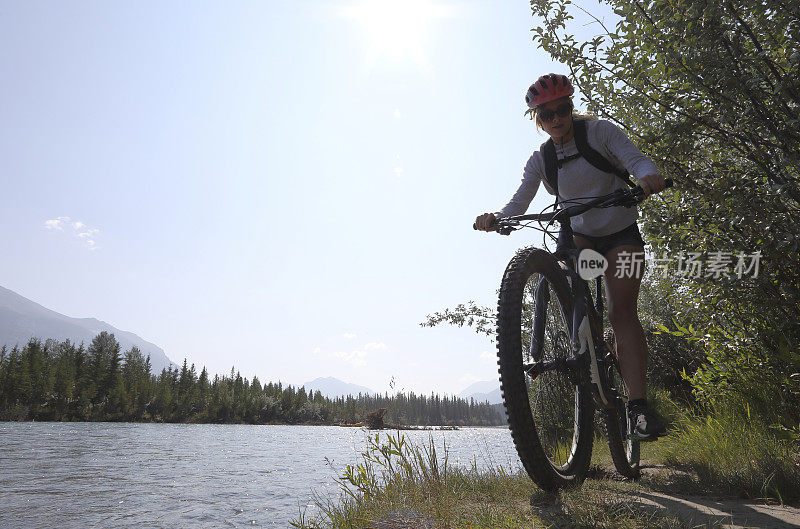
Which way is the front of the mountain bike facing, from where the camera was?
facing the viewer and to the left of the viewer

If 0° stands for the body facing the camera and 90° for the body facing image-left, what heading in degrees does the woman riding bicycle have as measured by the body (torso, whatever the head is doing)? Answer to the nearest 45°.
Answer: approximately 45°
